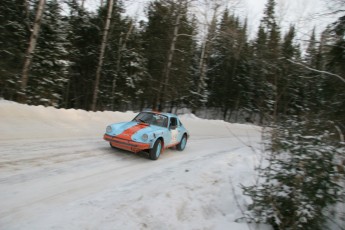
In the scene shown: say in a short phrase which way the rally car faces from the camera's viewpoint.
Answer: facing the viewer and to the left of the viewer

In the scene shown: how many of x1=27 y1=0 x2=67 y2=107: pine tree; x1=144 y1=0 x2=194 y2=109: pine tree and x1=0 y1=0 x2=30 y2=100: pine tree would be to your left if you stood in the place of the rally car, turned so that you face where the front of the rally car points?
0

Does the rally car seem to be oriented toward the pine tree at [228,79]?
no

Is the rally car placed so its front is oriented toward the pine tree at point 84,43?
no

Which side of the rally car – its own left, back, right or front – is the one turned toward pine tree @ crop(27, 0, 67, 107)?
right

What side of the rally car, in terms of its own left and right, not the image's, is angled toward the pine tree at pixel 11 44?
right

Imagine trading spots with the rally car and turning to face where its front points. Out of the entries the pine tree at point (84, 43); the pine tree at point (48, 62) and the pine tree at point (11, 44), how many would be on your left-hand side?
0

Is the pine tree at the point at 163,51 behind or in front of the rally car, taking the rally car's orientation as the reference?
behind

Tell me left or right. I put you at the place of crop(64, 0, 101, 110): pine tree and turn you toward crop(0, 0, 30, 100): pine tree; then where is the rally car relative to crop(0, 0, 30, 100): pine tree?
left
